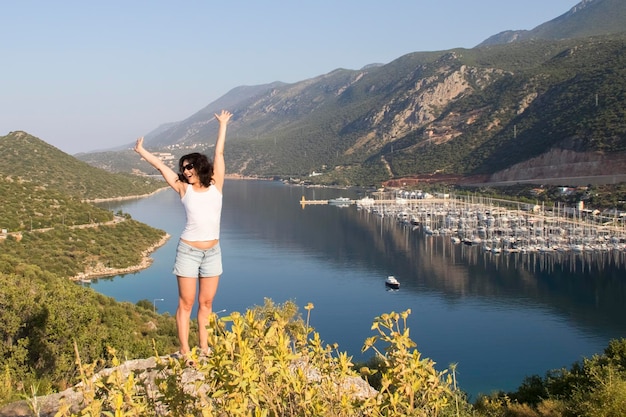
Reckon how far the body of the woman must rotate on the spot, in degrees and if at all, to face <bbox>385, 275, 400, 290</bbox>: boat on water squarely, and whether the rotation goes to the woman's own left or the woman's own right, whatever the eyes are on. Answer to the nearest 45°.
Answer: approximately 180°

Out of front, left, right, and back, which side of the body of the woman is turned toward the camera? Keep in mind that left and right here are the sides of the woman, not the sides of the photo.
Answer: front

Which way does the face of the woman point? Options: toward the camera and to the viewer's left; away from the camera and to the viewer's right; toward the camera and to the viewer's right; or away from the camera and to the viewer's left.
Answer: toward the camera and to the viewer's left

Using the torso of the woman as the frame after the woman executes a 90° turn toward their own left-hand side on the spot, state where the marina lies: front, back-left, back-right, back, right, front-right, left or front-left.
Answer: front-left
